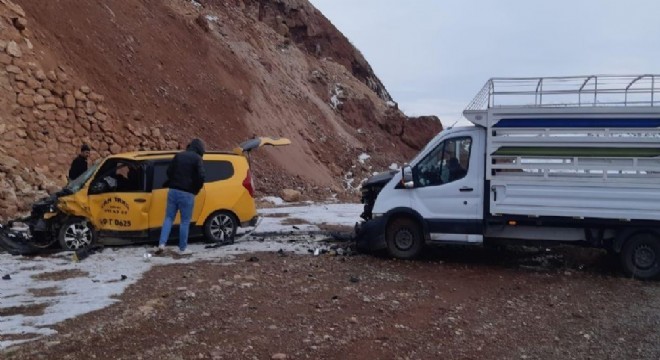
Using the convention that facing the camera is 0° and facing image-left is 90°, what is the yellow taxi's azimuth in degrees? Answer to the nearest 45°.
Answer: approximately 90°

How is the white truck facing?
to the viewer's left

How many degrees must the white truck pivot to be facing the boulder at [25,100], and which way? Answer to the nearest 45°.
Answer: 0° — it already faces it

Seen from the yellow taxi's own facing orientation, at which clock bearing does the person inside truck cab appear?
The person inside truck cab is roughly at 7 o'clock from the yellow taxi.

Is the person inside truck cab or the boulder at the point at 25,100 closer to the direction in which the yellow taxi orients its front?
the boulder

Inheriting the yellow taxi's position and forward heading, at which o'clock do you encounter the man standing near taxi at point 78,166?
The man standing near taxi is roughly at 2 o'clock from the yellow taxi.

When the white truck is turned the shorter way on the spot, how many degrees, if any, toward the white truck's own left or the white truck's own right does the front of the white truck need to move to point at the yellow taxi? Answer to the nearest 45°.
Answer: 0° — it already faces it

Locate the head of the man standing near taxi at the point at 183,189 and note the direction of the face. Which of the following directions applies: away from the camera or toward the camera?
away from the camera
